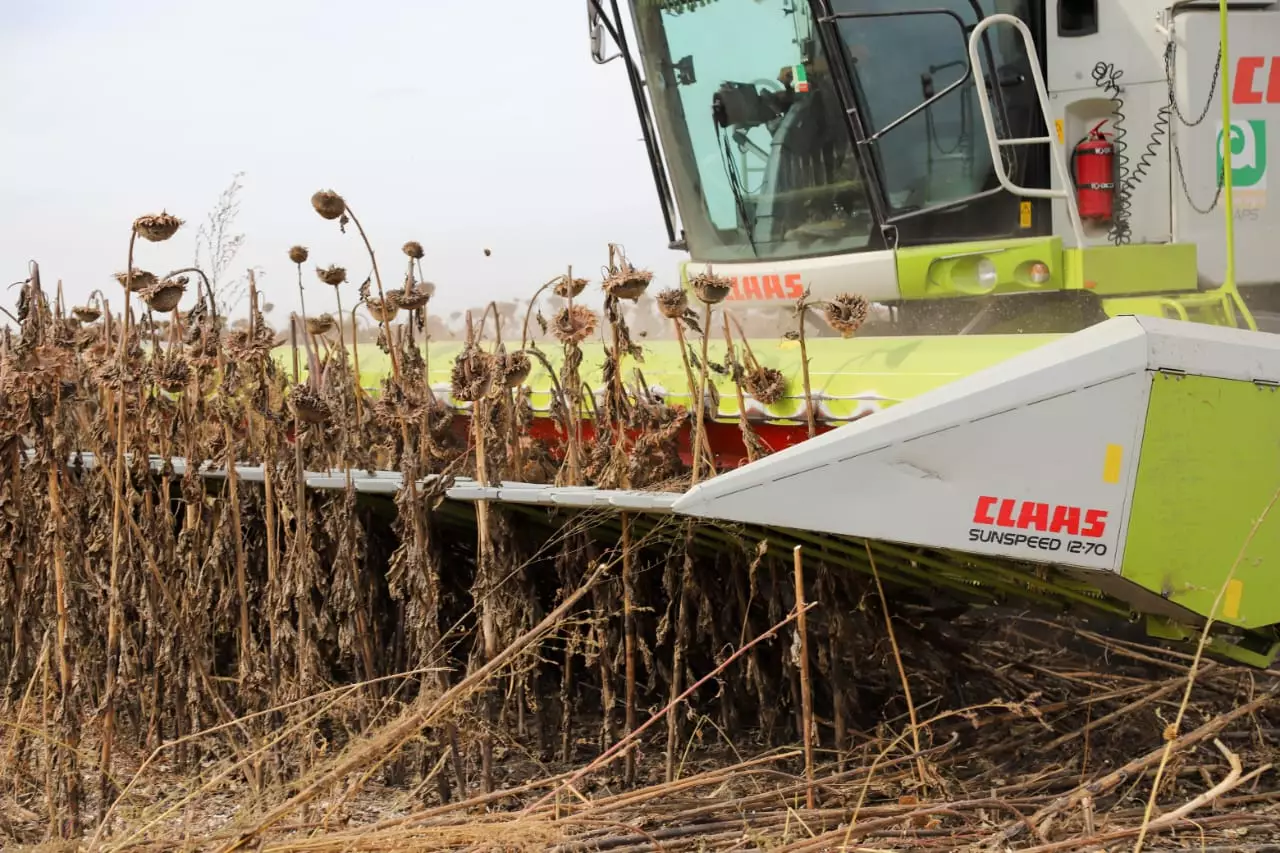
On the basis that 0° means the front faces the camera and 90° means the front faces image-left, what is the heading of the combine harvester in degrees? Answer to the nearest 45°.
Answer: approximately 45°
